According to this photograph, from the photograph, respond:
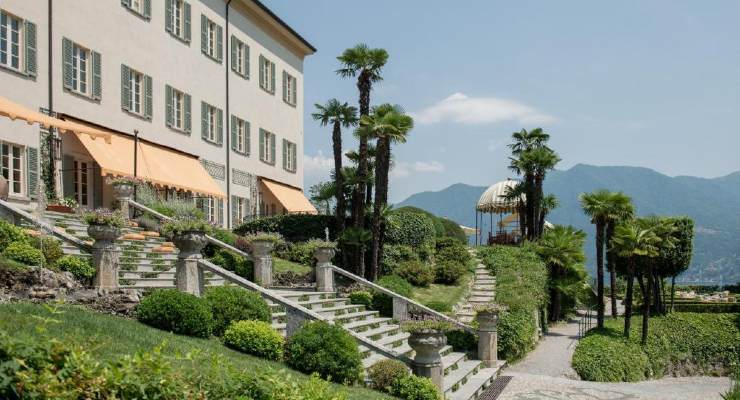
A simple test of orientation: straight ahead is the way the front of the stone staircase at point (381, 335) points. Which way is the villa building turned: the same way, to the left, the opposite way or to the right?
the same way

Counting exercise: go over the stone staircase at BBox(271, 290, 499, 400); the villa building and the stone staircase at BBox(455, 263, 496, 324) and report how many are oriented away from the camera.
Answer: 0

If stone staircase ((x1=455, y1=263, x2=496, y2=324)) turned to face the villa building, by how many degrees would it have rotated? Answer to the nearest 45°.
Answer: approximately 90° to its right

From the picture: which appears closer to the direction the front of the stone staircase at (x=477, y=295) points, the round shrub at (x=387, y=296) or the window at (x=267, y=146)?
the round shrub

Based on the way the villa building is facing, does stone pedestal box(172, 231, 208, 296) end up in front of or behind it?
in front

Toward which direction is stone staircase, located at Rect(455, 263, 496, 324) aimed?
toward the camera

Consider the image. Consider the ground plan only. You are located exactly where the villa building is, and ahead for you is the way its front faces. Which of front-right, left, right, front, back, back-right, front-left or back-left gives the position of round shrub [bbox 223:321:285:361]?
front-right

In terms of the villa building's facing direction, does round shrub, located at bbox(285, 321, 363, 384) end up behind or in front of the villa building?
in front

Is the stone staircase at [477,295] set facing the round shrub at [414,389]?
yes

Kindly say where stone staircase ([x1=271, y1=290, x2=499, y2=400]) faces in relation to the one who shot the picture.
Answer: facing the viewer and to the right of the viewer

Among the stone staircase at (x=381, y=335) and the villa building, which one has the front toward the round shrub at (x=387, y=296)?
the villa building

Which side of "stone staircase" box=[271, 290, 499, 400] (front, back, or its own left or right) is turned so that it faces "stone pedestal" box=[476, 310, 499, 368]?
left

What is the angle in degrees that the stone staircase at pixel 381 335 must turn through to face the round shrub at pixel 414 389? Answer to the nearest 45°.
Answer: approximately 45° to its right

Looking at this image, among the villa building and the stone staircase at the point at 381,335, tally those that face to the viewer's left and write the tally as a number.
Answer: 0

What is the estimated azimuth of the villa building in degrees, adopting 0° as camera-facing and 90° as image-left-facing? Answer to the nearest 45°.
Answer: approximately 315°

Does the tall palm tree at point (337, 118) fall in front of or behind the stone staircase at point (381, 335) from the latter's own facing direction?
behind
